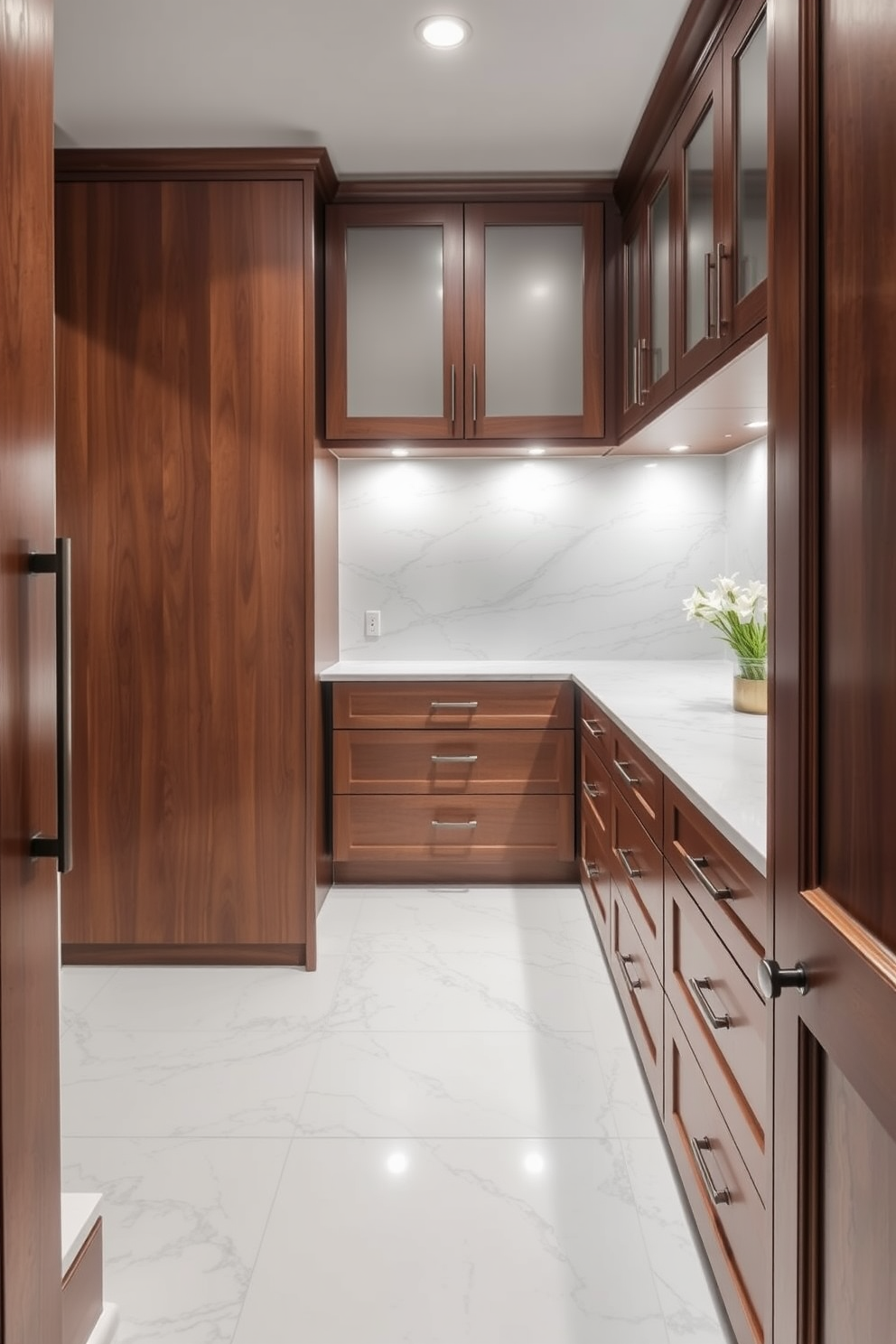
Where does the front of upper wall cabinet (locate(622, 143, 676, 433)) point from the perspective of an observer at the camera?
facing to the left of the viewer

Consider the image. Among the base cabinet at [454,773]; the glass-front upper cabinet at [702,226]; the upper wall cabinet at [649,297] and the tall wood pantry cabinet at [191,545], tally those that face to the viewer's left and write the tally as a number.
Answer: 2

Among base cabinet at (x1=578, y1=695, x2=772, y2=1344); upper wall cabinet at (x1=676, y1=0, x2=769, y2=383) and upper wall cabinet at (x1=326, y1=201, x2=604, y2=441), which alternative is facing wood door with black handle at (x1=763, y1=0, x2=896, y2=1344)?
upper wall cabinet at (x1=326, y1=201, x2=604, y2=441)

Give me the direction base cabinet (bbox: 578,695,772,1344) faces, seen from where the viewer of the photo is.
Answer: facing to the left of the viewer

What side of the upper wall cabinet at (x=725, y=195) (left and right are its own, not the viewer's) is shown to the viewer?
left

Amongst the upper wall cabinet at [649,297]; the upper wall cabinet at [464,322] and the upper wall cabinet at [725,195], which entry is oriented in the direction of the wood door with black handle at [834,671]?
the upper wall cabinet at [464,322]
